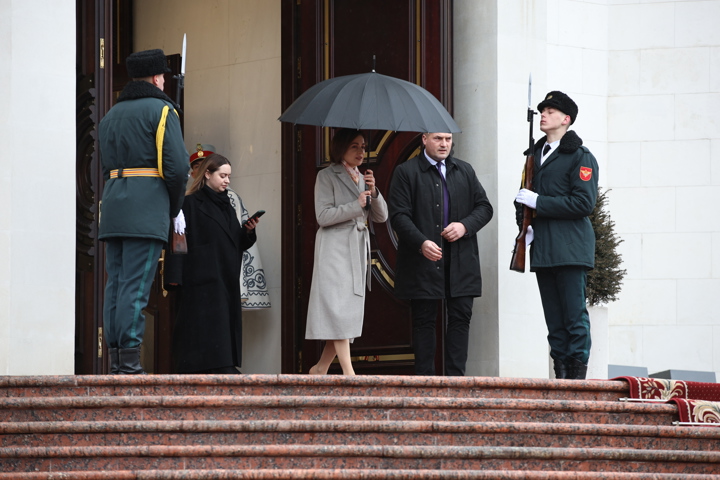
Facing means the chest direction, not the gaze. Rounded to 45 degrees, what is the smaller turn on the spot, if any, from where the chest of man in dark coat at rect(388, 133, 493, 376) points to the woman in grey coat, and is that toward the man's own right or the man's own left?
approximately 90° to the man's own right

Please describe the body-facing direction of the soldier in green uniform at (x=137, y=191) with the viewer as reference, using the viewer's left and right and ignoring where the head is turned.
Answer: facing away from the viewer and to the right of the viewer

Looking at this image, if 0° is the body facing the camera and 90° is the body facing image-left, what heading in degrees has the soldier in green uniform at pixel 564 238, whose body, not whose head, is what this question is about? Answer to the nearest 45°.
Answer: approximately 45°

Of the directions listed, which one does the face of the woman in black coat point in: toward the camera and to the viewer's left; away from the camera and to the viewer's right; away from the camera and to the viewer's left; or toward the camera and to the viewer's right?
toward the camera and to the viewer's right

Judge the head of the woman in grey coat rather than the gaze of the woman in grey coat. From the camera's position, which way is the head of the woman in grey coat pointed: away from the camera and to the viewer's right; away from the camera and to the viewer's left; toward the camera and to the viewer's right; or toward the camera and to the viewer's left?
toward the camera and to the viewer's right

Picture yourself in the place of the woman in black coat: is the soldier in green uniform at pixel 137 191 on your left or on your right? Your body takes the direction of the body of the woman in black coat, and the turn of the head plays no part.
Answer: on your right

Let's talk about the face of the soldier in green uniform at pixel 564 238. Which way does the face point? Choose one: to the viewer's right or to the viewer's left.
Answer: to the viewer's left

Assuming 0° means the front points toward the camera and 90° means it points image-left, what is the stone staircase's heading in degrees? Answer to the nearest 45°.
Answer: approximately 0°

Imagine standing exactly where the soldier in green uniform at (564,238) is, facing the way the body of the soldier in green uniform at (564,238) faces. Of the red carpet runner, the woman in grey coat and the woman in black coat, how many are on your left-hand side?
1

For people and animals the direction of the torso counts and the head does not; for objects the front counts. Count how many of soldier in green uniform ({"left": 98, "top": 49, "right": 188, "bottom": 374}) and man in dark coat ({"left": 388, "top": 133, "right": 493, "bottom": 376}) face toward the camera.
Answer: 1

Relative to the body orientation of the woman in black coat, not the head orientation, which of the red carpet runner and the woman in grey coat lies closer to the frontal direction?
the red carpet runner

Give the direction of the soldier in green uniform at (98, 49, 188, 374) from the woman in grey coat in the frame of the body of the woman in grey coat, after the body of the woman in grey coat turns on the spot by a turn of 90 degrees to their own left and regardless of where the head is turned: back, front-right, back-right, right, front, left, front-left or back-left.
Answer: back

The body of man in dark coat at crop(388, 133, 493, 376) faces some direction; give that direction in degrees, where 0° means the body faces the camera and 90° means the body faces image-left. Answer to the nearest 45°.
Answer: approximately 0°
